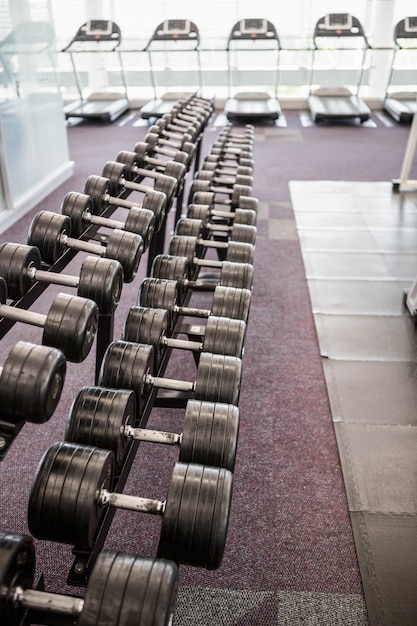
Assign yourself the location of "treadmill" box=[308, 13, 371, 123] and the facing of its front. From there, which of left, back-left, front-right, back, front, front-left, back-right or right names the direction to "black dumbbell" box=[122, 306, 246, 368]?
back

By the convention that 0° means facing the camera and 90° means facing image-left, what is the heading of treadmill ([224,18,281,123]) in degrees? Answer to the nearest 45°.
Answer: approximately 180°

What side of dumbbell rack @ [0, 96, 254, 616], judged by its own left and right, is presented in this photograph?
right

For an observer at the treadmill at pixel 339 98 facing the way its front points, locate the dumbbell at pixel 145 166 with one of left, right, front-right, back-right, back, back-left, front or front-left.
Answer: back

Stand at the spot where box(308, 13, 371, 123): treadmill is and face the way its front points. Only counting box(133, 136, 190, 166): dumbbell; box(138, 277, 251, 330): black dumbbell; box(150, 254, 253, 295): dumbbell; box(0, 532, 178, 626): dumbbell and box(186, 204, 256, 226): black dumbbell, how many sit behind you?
5

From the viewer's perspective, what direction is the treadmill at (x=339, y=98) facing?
away from the camera

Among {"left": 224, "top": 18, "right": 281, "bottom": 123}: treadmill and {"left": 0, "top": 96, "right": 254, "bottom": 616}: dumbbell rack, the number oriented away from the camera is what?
1
